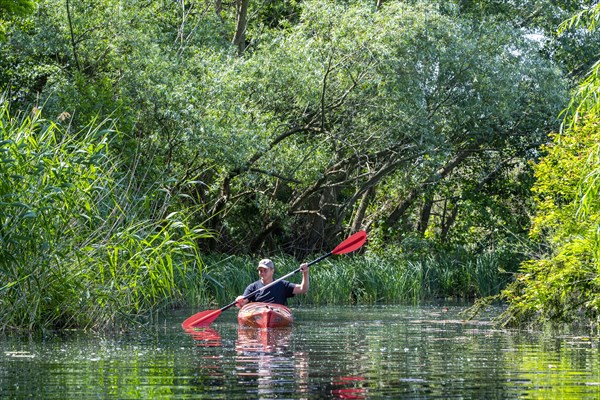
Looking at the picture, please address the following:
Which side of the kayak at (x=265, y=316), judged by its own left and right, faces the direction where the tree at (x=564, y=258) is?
left

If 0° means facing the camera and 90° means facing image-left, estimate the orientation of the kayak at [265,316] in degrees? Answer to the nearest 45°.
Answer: approximately 0°

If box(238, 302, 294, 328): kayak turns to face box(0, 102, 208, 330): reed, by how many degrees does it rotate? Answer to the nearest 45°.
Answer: approximately 45° to its right
